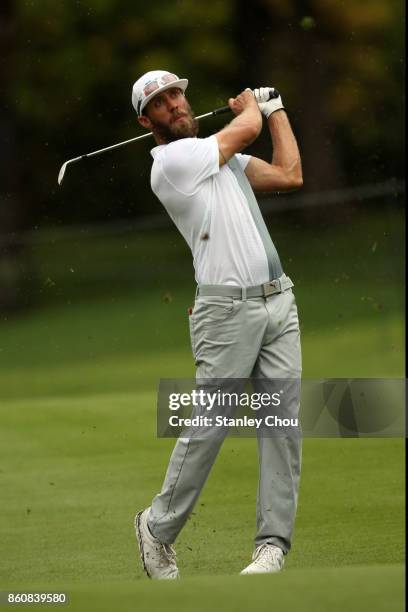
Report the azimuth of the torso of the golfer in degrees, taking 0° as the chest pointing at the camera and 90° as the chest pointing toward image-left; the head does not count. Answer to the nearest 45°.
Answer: approximately 315°
